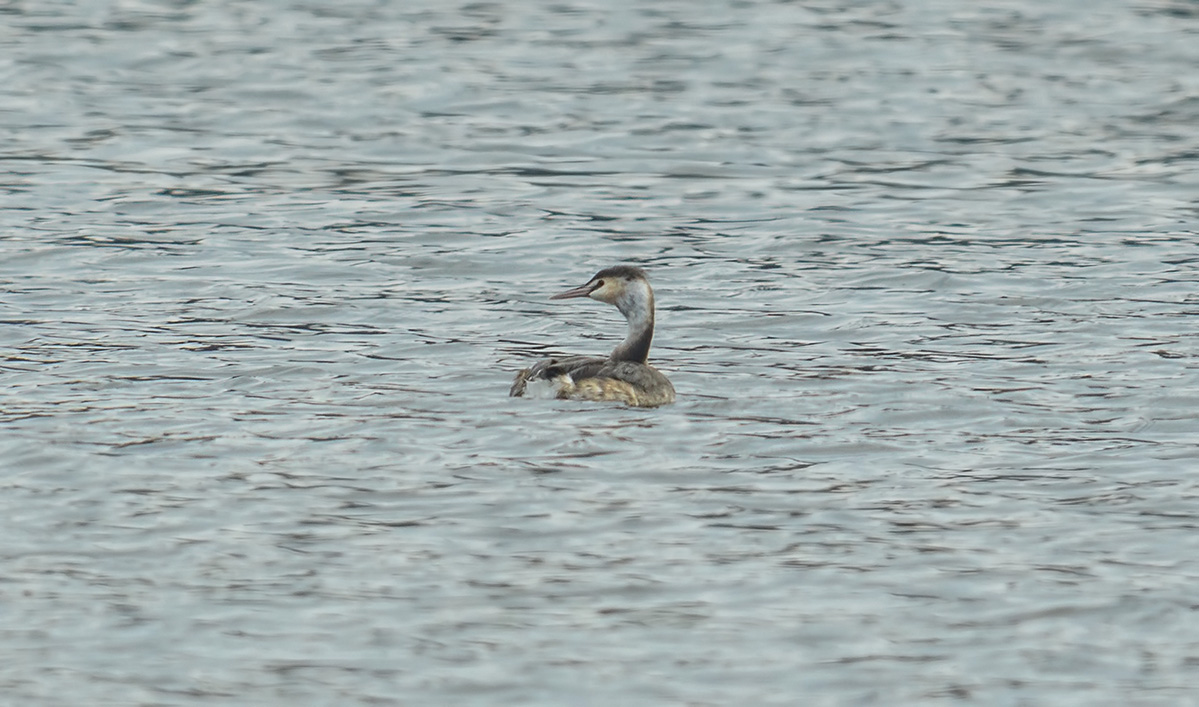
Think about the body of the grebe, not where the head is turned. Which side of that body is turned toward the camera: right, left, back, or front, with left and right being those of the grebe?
right
